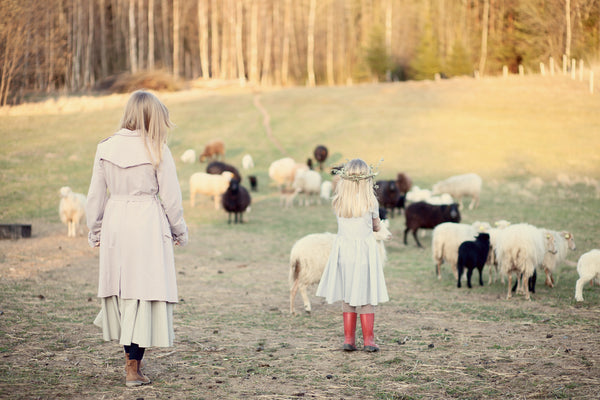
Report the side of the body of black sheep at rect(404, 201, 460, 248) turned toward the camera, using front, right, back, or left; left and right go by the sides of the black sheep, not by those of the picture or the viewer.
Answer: right

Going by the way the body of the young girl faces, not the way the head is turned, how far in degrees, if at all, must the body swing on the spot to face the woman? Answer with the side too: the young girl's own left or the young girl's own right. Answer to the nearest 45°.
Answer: approximately 135° to the young girl's own left

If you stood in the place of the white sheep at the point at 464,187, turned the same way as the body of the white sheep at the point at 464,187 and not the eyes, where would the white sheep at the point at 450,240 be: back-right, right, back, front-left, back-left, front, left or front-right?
left

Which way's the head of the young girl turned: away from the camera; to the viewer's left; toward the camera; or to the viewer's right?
away from the camera

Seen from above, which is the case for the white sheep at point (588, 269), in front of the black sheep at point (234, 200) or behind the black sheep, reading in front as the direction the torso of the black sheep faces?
in front
